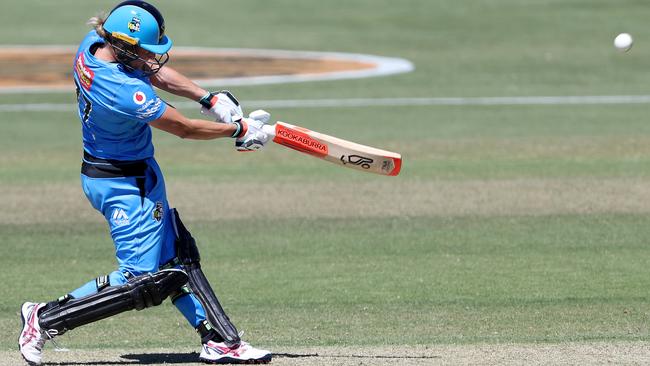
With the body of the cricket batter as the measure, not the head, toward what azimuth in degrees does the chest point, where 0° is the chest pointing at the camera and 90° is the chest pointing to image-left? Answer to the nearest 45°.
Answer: approximately 270°
